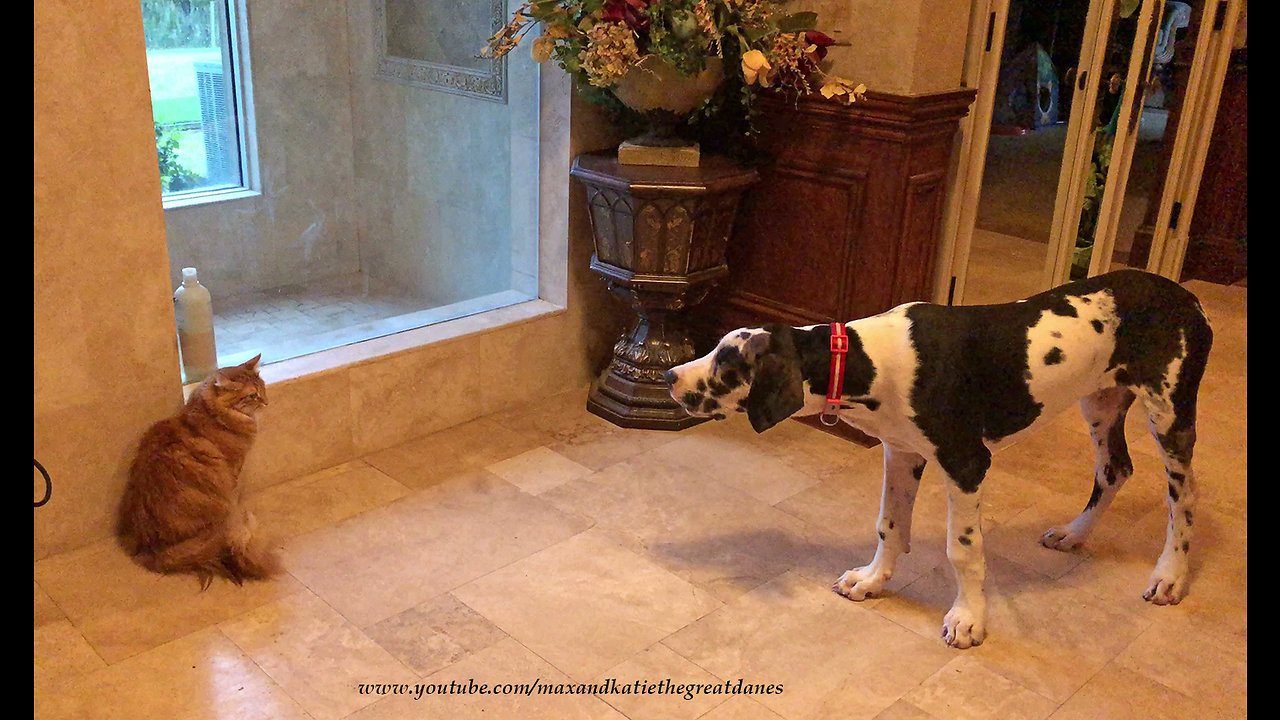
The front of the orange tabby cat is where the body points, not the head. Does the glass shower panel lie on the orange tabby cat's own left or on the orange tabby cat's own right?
on the orange tabby cat's own left

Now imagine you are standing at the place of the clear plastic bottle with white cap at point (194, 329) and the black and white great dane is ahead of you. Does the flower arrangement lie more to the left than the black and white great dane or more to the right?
left

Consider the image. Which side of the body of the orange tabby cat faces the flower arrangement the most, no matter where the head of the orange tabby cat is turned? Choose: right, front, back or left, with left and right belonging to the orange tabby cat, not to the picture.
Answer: front

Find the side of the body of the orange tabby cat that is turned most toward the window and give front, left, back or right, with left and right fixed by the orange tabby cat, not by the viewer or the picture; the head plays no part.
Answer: left

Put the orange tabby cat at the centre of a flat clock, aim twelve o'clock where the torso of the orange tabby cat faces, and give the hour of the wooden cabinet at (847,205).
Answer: The wooden cabinet is roughly at 12 o'clock from the orange tabby cat.

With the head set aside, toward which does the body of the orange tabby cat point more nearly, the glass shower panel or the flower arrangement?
the flower arrangement

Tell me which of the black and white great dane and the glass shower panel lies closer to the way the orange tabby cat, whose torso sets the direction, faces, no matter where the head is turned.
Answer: the black and white great dane

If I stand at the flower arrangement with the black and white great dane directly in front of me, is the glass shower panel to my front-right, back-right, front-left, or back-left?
back-right

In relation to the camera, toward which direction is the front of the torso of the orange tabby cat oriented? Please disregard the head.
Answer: to the viewer's right

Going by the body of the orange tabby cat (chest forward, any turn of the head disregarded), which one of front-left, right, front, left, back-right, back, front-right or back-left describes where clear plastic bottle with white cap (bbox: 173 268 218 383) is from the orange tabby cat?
left

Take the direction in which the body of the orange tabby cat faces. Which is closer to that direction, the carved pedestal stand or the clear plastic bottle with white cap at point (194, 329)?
the carved pedestal stand

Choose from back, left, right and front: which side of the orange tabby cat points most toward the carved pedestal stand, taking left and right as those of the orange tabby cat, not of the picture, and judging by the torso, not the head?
front

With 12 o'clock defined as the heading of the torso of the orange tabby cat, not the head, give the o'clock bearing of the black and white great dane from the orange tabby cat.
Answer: The black and white great dane is roughly at 1 o'clock from the orange tabby cat.
